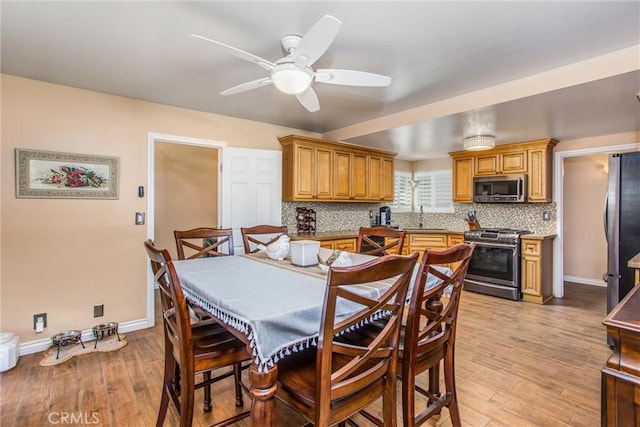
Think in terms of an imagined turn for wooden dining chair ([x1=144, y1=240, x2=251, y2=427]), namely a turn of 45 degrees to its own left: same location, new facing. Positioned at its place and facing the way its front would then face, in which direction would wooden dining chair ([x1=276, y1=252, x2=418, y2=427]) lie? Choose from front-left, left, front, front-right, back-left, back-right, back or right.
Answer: back-right

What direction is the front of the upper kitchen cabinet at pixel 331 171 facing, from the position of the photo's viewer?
facing the viewer and to the right of the viewer

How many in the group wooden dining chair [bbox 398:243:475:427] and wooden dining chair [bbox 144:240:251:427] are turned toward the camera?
0

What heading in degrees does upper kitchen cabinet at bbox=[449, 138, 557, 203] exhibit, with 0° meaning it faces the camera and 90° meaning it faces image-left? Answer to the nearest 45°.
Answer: approximately 45°

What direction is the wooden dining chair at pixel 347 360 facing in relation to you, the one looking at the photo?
facing away from the viewer and to the left of the viewer

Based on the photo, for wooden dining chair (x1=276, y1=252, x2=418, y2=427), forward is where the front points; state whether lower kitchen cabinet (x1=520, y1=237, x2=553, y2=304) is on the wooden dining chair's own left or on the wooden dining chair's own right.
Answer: on the wooden dining chair's own right

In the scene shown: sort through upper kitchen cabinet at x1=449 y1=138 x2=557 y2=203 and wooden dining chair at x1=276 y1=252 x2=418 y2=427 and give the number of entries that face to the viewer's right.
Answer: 0

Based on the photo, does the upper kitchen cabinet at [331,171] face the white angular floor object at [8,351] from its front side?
no

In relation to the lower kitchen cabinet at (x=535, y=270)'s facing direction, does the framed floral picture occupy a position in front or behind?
in front

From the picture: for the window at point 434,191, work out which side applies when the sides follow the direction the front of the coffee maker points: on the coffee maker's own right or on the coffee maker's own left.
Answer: on the coffee maker's own left

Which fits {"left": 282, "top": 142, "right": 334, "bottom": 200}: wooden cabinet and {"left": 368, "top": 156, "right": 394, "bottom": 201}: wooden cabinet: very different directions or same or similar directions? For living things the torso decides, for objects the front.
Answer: same or similar directions

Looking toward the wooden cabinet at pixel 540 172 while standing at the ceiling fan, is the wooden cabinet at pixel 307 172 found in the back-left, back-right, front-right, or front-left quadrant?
front-left

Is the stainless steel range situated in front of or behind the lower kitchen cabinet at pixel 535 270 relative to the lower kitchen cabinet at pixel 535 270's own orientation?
in front

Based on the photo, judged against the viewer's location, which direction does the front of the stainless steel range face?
facing the viewer and to the left of the viewer

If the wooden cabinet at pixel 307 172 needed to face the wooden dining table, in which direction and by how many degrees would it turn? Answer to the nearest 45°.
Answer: approximately 45° to its right

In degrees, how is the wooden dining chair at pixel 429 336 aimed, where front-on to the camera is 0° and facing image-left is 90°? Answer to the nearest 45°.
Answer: approximately 135°

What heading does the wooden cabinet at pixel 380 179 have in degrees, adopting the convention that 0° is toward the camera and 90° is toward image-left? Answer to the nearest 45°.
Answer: approximately 315°
